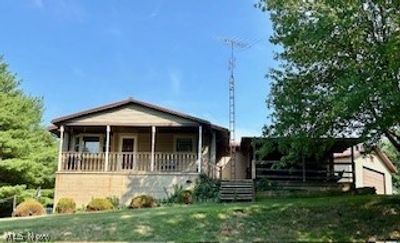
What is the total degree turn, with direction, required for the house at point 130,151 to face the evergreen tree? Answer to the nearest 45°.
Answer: approximately 135° to its right

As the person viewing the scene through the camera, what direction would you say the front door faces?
facing the viewer

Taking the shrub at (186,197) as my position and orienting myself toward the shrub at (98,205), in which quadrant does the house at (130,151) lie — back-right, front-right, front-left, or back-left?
front-right

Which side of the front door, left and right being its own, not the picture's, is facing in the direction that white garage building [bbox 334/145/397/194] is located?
left

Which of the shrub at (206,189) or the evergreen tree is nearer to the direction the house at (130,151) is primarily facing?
the shrub

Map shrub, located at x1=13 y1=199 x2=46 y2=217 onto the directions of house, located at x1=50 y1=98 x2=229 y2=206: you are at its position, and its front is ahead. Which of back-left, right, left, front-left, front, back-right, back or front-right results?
front-right

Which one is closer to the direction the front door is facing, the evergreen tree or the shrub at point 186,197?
the shrub

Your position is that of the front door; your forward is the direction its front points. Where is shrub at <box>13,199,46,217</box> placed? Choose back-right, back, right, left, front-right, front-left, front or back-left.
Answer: front-right

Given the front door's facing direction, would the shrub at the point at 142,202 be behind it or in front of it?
in front

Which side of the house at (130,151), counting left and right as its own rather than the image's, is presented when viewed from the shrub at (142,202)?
front

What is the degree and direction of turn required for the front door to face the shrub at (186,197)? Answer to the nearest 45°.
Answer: approximately 45° to its left

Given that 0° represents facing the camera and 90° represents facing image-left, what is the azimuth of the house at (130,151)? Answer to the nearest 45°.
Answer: approximately 0°

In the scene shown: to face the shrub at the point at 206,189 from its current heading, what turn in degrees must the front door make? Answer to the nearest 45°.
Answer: approximately 45° to its left
